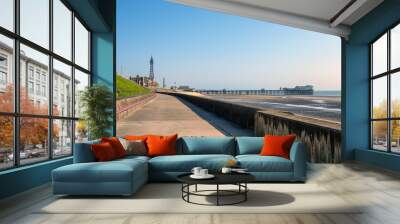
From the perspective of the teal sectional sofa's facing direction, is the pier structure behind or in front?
behind

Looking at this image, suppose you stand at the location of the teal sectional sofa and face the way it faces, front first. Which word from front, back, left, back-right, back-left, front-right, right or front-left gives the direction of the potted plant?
back-right

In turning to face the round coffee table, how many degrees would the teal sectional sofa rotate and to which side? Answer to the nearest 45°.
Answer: approximately 45° to its left

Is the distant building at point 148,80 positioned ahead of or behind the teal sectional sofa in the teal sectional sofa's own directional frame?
behind

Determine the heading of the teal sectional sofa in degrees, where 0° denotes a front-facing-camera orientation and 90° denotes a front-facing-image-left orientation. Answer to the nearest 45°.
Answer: approximately 0°
